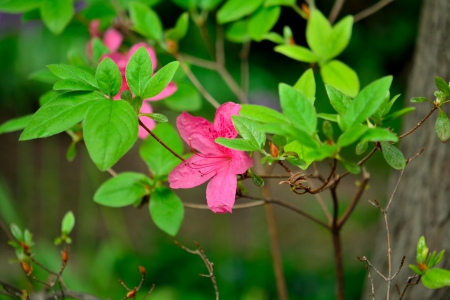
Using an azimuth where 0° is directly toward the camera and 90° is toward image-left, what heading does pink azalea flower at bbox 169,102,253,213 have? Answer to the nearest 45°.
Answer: approximately 45°
